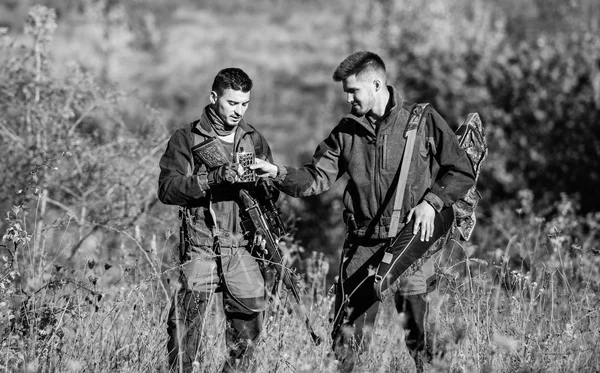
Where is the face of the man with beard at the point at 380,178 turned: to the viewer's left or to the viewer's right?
to the viewer's left

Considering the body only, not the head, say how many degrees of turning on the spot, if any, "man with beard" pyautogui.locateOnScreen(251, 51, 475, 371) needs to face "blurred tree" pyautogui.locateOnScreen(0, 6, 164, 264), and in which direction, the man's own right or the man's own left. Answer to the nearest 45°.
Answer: approximately 90° to the man's own right

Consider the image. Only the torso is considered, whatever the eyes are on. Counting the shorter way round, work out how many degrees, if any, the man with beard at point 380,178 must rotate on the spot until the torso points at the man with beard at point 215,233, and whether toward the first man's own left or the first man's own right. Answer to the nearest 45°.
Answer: approximately 45° to the first man's own right

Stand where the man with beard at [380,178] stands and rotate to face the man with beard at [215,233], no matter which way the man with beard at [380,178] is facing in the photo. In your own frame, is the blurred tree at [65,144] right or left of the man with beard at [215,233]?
right

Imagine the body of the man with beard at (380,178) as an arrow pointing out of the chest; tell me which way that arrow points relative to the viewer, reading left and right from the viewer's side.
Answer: facing the viewer and to the left of the viewer

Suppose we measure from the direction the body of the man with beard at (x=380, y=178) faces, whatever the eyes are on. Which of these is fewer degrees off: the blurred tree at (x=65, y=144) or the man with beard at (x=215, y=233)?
the man with beard
